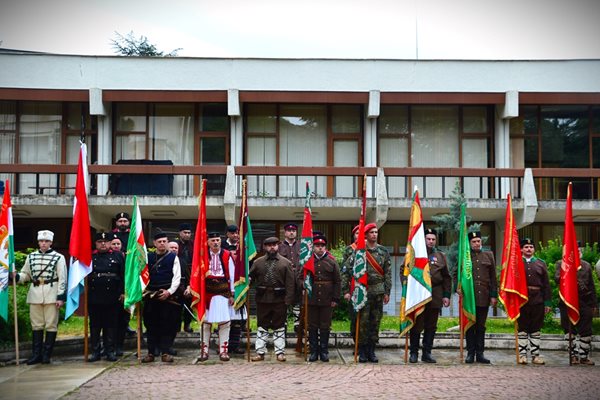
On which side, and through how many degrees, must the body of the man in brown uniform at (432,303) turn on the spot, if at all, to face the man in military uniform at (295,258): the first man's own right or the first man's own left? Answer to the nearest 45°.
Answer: approximately 90° to the first man's own right

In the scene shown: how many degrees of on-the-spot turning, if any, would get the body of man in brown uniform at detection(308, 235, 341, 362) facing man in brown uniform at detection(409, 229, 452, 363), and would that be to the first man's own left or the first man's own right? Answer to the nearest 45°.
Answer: approximately 90° to the first man's own left

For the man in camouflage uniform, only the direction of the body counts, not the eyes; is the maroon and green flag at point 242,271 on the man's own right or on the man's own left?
on the man's own right

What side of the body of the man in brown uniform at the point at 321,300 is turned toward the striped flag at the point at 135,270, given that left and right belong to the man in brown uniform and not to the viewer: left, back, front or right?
right

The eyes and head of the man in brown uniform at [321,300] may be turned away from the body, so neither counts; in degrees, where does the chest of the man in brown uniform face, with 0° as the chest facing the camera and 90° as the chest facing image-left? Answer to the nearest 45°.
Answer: approximately 0°

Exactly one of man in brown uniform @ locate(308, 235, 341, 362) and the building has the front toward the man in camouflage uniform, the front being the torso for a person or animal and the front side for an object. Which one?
the building

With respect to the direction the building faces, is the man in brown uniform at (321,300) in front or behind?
in front

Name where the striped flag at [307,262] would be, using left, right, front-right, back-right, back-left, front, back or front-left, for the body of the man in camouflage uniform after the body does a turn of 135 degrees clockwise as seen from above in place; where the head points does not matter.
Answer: front-left
